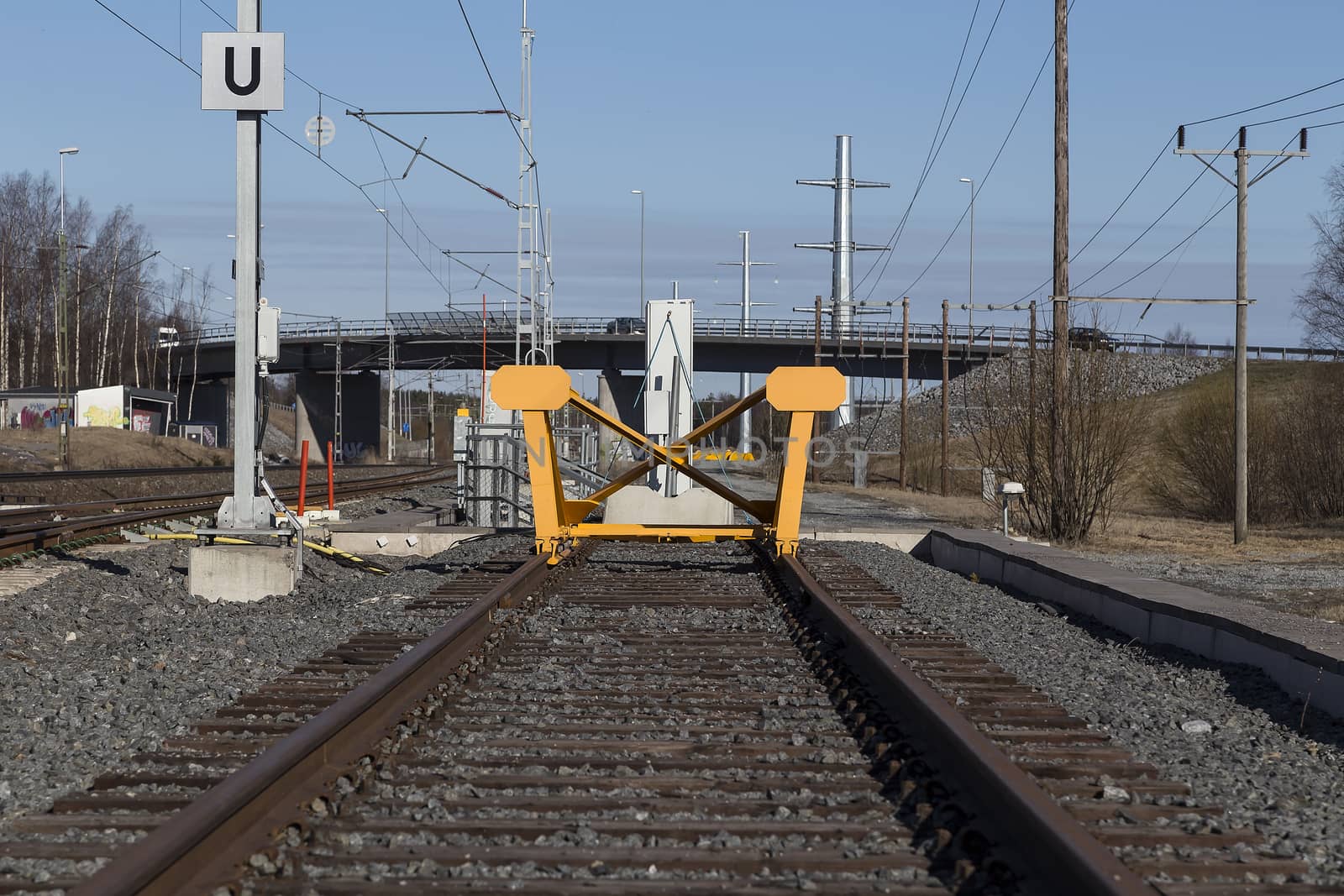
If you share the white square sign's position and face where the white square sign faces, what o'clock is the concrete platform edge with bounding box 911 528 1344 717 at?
The concrete platform edge is roughly at 10 o'clock from the white square sign.

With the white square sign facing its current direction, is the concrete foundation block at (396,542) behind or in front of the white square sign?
behind

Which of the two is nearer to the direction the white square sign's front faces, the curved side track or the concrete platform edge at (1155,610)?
the concrete platform edge

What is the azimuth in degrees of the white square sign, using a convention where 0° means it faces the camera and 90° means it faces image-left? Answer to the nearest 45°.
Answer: approximately 0°

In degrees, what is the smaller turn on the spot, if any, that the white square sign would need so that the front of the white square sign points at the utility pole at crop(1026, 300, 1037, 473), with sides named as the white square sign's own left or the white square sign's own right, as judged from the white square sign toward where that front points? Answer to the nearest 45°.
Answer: approximately 135° to the white square sign's own left

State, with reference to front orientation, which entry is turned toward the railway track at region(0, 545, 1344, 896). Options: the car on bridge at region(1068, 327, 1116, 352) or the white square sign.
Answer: the white square sign

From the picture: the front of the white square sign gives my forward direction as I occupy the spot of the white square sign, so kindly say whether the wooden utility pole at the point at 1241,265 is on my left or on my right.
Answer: on my left

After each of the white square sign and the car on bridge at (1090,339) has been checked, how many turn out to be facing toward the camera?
1
